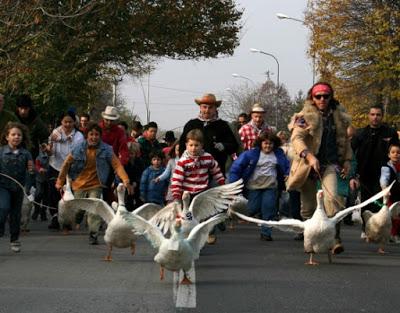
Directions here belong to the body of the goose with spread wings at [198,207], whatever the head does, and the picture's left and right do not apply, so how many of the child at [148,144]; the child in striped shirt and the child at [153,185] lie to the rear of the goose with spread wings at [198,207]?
3

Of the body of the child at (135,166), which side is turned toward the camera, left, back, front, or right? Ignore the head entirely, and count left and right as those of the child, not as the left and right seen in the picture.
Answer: front

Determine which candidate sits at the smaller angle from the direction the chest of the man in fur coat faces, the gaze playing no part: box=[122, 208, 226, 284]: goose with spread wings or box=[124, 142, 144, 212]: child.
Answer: the goose with spread wings

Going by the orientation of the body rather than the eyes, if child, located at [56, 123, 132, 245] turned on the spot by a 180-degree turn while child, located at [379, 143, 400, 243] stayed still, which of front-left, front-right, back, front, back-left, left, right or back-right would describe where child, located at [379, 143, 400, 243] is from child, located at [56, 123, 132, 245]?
right

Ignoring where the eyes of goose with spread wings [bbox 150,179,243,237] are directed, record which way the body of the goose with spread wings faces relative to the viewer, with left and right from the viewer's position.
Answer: facing the viewer

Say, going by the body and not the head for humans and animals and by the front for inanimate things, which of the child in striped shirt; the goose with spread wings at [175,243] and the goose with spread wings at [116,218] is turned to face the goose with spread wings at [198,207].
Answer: the child in striped shirt

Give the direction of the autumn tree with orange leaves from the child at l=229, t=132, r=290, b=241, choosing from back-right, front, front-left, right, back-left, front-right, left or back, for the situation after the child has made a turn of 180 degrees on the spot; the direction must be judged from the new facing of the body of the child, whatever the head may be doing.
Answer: front

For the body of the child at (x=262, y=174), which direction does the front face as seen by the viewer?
toward the camera

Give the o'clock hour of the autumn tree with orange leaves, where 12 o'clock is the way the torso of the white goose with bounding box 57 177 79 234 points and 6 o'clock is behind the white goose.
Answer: The autumn tree with orange leaves is roughly at 7 o'clock from the white goose.

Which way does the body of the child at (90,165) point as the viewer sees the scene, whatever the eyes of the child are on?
toward the camera
